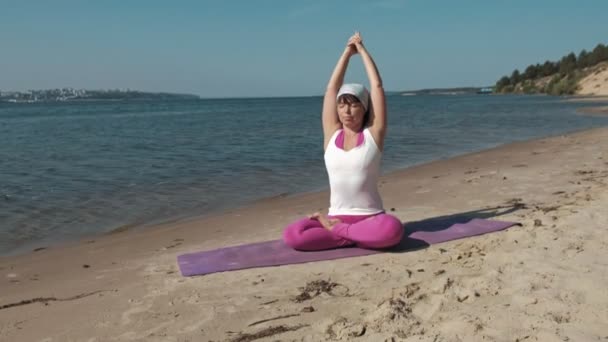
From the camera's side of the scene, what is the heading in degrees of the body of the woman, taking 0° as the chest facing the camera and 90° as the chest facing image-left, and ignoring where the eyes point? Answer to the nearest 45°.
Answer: approximately 45°

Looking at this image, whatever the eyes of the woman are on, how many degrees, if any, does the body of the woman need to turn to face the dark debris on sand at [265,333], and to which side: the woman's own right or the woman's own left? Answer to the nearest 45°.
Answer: approximately 45° to the woman's own left
